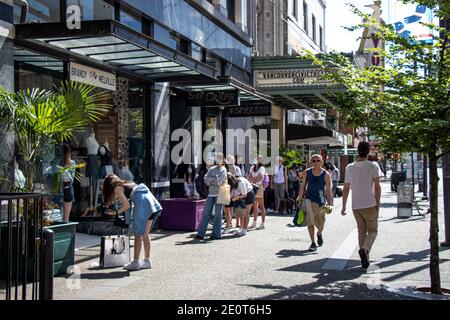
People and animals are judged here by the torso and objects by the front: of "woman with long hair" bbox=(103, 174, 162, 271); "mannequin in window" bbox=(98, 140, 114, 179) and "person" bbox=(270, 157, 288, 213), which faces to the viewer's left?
the woman with long hair

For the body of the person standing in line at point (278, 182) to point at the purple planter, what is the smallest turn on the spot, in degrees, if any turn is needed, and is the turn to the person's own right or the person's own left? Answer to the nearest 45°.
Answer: approximately 45° to the person's own right

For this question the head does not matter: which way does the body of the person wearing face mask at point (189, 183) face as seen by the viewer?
toward the camera

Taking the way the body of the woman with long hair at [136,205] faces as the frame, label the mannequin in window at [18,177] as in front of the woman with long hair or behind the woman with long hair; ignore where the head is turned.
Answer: in front

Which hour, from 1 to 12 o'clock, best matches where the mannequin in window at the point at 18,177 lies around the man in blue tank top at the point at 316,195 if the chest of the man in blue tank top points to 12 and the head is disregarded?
The mannequin in window is roughly at 2 o'clock from the man in blue tank top.

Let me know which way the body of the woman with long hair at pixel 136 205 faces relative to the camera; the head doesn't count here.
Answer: to the viewer's left

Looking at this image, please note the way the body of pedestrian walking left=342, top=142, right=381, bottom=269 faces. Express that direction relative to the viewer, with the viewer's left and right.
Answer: facing away from the viewer

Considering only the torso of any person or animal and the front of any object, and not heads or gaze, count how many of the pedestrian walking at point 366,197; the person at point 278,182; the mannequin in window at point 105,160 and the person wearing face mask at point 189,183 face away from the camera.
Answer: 1

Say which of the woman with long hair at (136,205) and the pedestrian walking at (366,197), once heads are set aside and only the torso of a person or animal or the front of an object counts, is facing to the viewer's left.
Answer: the woman with long hair

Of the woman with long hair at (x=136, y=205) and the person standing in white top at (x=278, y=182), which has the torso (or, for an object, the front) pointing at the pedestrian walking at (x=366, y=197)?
the person standing in white top

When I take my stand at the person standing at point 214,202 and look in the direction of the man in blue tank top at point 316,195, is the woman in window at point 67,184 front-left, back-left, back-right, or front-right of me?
back-right

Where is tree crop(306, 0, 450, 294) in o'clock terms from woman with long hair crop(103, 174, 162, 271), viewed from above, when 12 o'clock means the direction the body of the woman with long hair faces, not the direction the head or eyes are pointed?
The tree is roughly at 7 o'clock from the woman with long hair.

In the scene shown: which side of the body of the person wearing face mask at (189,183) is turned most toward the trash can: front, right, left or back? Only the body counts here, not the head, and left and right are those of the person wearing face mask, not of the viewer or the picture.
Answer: left

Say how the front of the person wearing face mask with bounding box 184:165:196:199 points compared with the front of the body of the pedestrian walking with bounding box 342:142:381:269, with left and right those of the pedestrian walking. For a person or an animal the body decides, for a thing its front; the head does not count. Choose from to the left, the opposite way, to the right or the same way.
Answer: the opposite way

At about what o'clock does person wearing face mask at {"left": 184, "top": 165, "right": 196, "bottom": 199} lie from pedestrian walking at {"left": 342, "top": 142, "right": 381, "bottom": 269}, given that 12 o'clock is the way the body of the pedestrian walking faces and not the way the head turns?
The person wearing face mask is roughly at 11 o'clock from the pedestrian walking.

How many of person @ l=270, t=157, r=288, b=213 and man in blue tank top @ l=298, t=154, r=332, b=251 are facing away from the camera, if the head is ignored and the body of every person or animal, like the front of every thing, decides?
0

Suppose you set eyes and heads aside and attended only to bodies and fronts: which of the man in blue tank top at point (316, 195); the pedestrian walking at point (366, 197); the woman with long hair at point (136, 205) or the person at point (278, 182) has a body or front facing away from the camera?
the pedestrian walking
